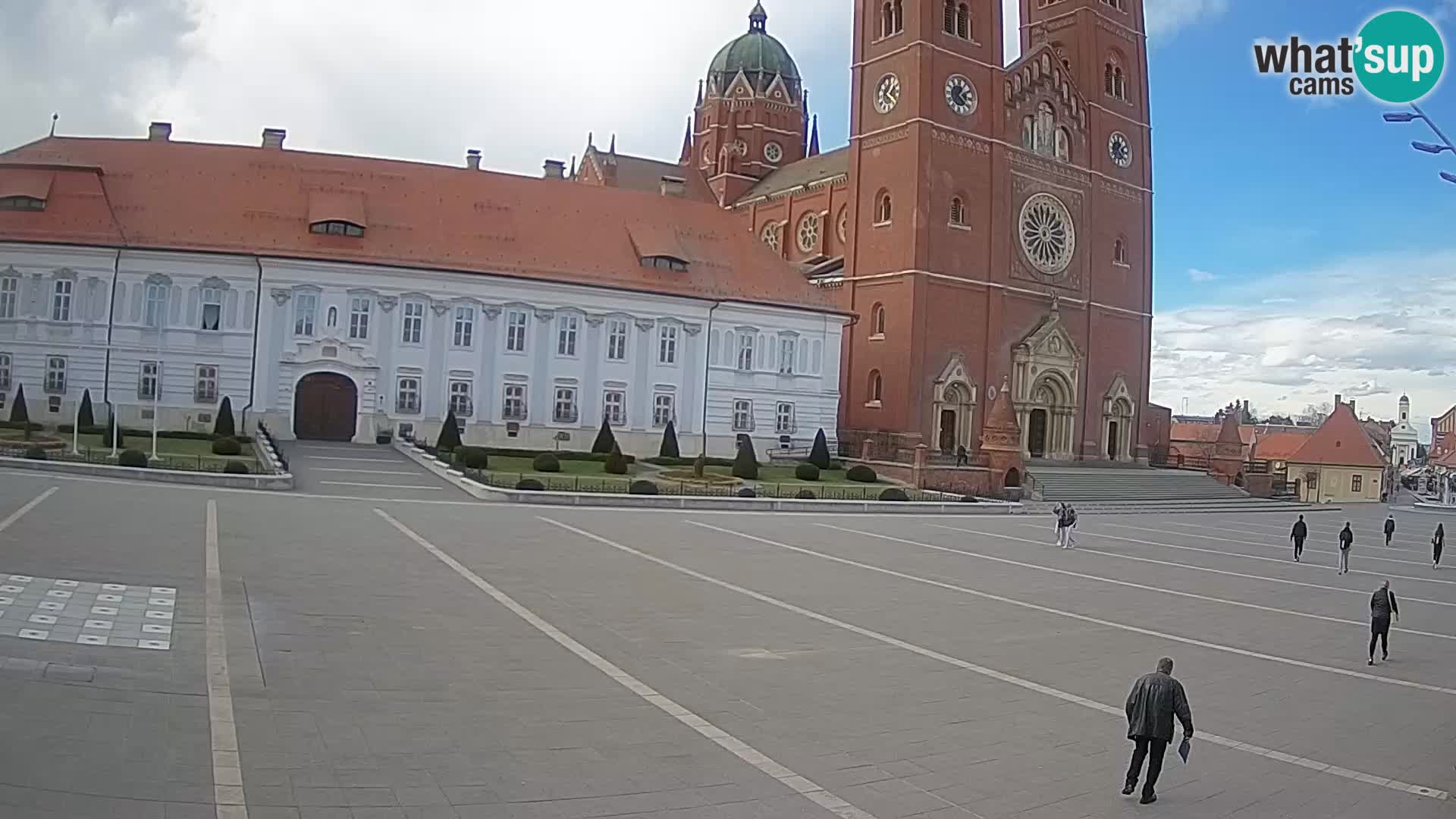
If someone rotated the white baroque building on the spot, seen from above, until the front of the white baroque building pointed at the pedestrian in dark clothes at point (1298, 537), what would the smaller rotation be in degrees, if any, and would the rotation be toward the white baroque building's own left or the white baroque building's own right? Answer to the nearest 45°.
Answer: approximately 45° to the white baroque building's own left

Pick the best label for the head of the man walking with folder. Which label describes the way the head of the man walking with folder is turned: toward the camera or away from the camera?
away from the camera

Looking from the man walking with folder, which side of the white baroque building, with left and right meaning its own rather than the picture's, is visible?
front

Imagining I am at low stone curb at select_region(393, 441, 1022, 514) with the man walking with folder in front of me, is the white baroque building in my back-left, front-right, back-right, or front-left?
back-right

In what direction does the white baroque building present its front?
toward the camera

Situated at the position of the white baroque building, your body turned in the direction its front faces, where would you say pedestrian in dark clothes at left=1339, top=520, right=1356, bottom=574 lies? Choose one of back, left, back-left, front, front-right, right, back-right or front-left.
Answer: front-left

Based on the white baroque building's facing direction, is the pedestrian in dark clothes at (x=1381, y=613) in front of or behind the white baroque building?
in front

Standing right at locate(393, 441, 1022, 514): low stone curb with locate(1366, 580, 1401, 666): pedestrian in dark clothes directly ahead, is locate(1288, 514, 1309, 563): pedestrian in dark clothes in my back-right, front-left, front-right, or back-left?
front-left

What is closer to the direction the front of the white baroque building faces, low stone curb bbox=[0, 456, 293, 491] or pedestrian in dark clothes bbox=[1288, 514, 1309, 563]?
the pedestrian in dark clothes

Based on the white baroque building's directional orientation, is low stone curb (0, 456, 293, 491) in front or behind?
in front
